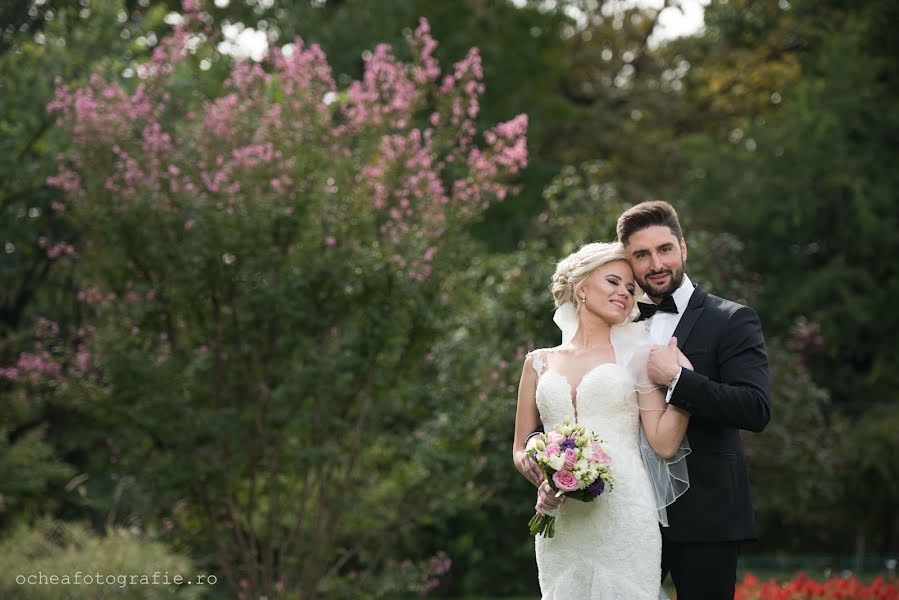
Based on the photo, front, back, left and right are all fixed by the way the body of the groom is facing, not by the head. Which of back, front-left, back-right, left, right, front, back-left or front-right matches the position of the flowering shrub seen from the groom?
right

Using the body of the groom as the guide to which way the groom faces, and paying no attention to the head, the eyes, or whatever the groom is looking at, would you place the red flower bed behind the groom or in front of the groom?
behind

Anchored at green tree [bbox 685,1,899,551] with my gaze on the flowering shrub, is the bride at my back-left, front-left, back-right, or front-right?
front-left

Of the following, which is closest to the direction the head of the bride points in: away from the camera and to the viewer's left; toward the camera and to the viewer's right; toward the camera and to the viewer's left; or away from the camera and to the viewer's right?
toward the camera and to the viewer's right

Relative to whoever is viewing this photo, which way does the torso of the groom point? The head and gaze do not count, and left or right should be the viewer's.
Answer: facing the viewer and to the left of the viewer

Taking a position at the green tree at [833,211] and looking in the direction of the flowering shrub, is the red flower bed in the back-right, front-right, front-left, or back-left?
front-left
